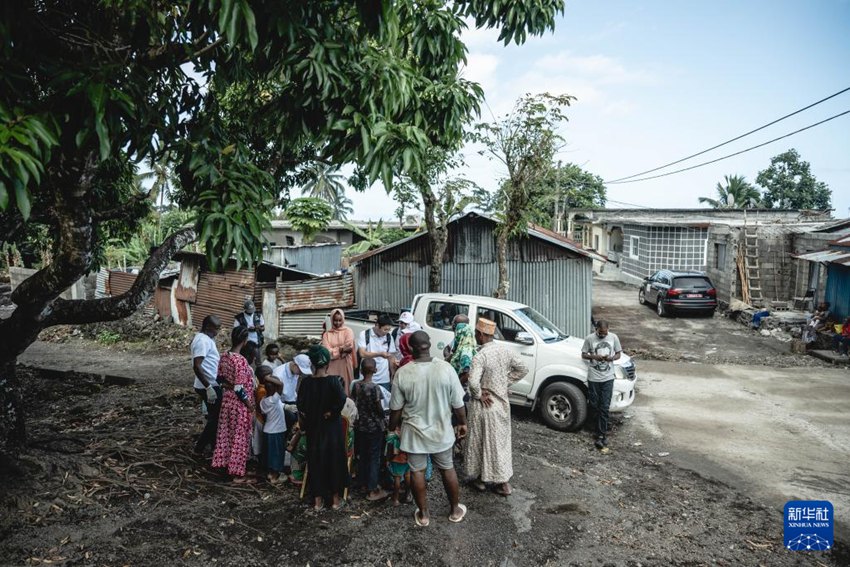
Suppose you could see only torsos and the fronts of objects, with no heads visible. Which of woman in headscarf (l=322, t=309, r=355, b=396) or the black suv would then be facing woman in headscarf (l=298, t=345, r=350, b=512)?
woman in headscarf (l=322, t=309, r=355, b=396)

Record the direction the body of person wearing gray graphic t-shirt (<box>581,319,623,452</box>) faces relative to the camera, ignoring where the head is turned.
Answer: toward the camera

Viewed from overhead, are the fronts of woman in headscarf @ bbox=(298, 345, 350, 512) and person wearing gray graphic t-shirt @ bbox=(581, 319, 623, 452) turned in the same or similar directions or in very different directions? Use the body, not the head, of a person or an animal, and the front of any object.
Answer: very different directions

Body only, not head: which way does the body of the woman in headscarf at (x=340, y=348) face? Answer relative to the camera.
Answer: toward the camera

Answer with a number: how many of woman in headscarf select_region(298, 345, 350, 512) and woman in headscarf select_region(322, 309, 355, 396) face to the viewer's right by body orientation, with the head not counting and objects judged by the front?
0

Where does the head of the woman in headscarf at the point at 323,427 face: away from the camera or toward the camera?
away from the camera

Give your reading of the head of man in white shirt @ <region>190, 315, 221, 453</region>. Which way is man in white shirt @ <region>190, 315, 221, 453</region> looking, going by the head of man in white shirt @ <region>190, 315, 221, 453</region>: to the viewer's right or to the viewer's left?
to the viewer's right

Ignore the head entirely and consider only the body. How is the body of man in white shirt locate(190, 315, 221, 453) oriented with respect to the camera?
to the viewer's right

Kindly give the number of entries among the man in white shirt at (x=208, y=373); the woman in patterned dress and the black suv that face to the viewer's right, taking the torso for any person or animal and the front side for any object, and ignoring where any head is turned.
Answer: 2

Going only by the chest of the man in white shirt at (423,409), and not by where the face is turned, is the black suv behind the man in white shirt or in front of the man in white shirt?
in front

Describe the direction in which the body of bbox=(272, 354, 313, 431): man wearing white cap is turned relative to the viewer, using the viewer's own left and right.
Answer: facing the viewer and to the right of the viewer

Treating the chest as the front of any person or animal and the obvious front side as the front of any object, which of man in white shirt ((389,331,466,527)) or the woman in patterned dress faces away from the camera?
the man in white shirt

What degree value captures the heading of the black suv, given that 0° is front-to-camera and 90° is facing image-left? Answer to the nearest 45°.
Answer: approximately 135°

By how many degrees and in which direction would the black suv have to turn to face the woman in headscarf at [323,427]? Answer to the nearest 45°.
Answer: approximately 135° to its left

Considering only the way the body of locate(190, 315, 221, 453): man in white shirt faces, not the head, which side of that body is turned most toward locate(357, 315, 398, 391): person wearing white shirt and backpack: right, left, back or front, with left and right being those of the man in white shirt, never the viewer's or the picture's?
front

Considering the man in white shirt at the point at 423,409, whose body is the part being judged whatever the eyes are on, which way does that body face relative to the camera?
away from the camera

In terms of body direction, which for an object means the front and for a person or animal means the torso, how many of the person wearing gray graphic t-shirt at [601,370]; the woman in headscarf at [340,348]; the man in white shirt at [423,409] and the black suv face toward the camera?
2

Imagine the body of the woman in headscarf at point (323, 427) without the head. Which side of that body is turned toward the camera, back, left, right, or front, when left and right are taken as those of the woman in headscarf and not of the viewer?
back
